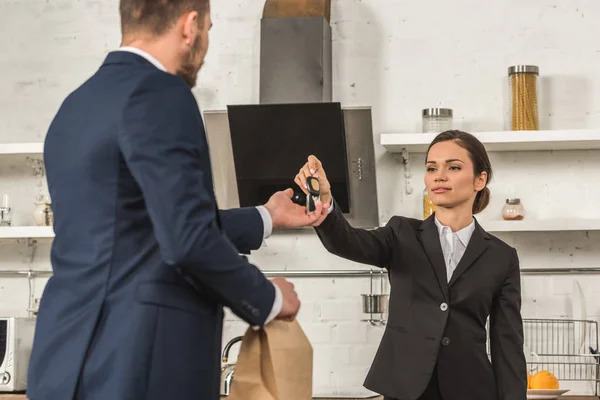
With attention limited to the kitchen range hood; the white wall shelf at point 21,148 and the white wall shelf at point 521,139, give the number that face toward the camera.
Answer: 3

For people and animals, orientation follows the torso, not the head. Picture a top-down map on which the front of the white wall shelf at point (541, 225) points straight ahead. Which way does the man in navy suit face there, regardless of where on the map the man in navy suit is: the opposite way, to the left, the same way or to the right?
the opposite way

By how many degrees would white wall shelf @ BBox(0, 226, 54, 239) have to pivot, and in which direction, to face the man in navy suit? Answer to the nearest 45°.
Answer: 0° — it already faces them

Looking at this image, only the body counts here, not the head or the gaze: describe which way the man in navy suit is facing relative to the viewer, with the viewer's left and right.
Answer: facing away from the viewer and to the right of the viewer

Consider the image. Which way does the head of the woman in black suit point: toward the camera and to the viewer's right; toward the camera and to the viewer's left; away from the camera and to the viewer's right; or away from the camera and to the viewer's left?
toward the camera and to the viewer's left

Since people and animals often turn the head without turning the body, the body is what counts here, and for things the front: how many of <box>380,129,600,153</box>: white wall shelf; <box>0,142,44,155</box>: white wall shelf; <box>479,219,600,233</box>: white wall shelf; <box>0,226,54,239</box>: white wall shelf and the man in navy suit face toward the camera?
4

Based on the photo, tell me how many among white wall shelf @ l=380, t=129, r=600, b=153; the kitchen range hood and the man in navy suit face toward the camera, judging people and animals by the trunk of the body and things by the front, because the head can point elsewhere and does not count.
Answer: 2

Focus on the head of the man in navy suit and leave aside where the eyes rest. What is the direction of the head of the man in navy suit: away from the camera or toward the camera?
away from the camera

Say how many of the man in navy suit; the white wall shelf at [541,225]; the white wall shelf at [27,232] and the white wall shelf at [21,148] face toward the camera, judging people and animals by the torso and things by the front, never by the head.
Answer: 3

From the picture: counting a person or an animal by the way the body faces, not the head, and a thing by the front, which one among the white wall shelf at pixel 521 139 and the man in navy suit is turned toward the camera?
the white wall shelf

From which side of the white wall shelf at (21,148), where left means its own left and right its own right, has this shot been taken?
front

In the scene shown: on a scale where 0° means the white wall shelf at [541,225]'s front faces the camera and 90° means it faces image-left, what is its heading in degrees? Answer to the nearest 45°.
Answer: approximately 0°

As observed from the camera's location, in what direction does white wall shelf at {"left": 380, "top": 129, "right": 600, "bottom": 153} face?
facing the viewer

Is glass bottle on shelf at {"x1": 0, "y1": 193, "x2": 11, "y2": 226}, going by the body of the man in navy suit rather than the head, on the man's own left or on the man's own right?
on the man's own left
